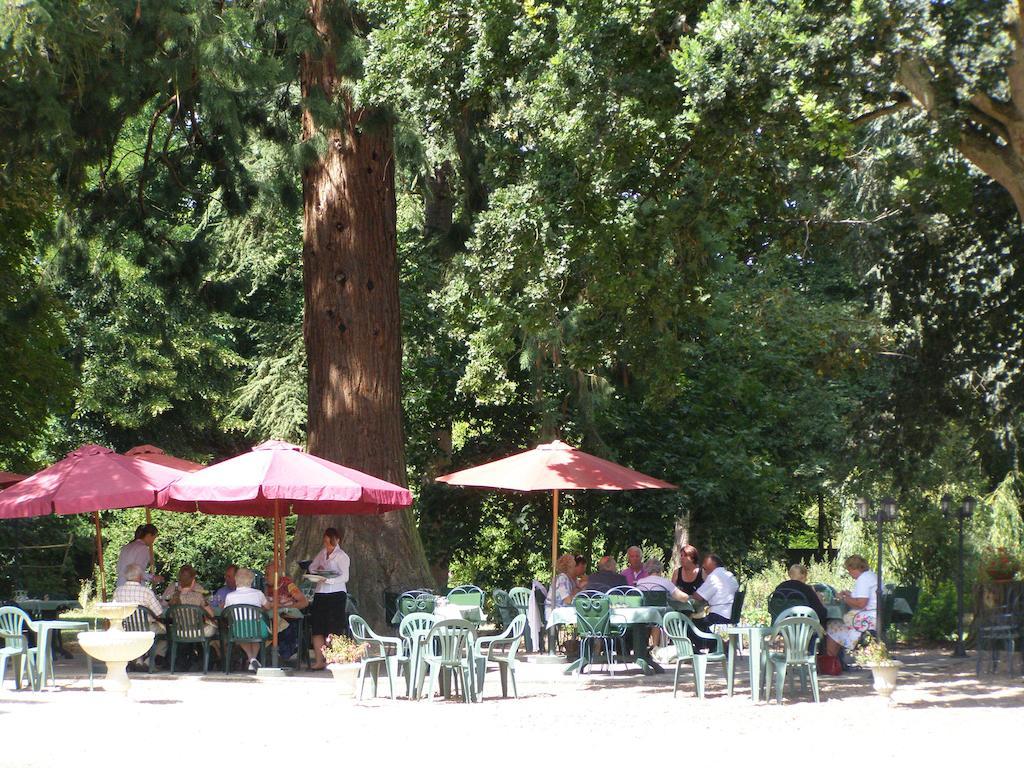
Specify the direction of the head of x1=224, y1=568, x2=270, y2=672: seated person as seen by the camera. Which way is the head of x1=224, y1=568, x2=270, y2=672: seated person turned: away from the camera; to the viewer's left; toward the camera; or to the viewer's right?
away from the camera

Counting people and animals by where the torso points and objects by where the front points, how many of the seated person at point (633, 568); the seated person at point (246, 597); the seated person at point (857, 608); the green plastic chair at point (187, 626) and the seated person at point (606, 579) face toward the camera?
2

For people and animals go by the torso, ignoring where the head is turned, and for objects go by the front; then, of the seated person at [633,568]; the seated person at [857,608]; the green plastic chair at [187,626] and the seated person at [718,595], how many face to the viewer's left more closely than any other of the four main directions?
2

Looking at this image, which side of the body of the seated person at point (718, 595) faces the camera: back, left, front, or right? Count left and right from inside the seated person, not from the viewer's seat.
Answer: left

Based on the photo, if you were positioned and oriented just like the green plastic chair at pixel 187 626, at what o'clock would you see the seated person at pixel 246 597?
The seated person is roughly at 4 o'clock from the green plastic chair.

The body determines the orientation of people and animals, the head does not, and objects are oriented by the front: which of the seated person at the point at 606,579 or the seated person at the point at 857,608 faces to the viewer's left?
the seated person at the point at 857,608

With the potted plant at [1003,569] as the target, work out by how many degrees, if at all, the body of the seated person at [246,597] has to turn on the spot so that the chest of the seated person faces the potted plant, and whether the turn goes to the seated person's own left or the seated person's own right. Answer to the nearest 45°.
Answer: approximately 90° to the seated person's own right

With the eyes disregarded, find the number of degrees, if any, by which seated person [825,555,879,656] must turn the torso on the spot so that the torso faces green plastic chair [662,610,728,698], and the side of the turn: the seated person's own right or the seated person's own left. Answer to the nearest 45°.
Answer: approximately 45° to the seated person's own left
